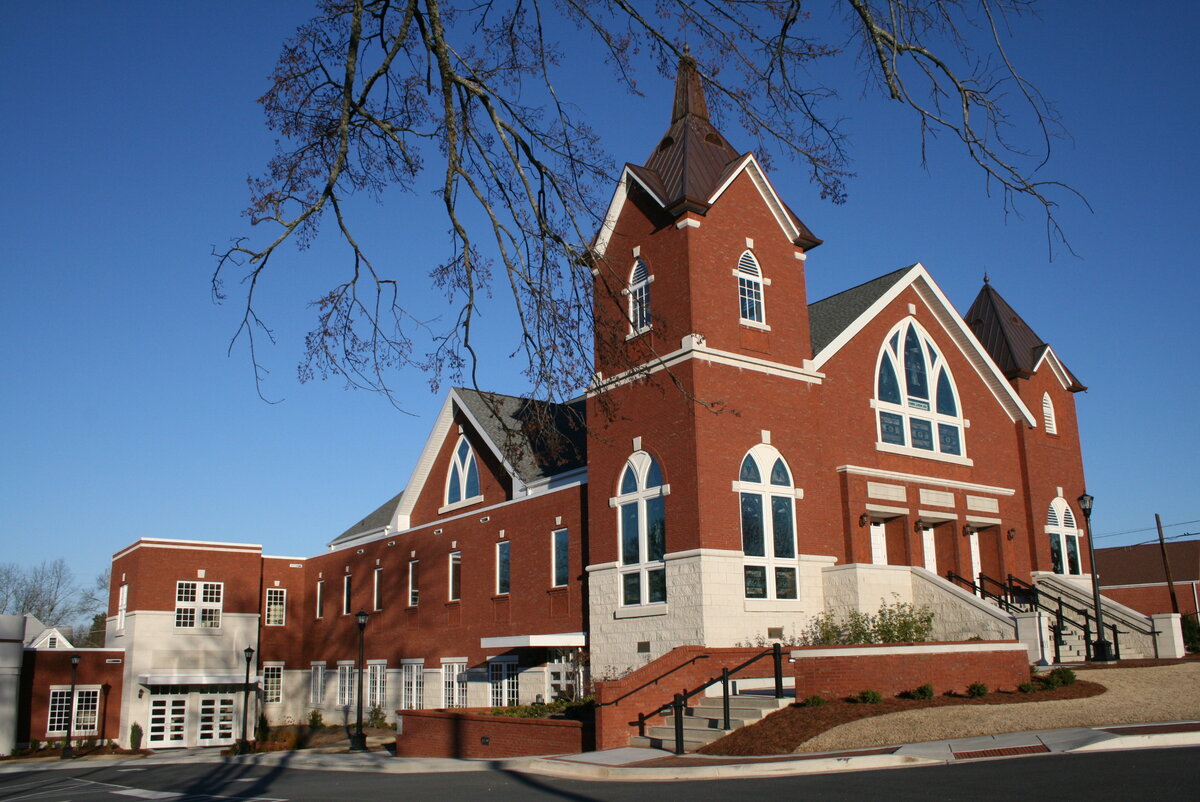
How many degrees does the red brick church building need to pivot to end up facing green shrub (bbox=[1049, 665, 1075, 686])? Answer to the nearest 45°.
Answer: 0° — it already faces it

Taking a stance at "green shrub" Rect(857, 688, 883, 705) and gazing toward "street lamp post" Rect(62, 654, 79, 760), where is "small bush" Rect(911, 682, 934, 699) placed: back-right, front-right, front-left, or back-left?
back-right

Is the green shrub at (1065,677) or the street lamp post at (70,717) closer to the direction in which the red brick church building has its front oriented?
the green shrub

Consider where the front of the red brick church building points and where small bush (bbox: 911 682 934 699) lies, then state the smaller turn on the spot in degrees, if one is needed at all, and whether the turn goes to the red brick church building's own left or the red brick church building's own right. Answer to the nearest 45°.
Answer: approximately 45° to the red brick church building's own right

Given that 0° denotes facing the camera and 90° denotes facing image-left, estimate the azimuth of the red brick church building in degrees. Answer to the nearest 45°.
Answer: approximately 315°

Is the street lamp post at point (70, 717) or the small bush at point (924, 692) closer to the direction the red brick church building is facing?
the small bush

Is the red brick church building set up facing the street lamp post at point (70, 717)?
no
